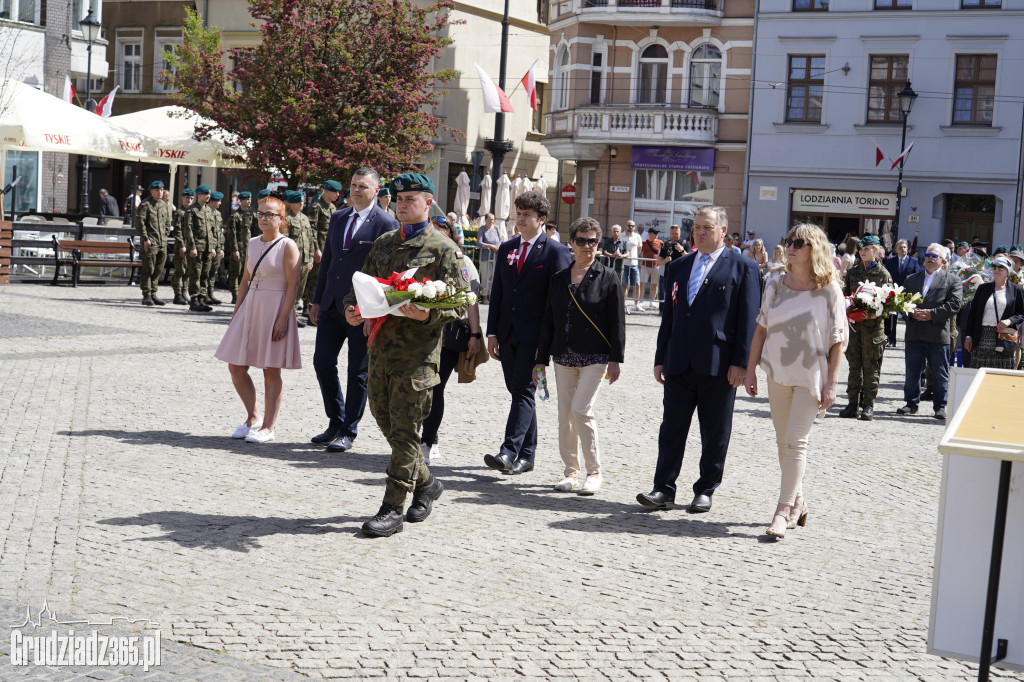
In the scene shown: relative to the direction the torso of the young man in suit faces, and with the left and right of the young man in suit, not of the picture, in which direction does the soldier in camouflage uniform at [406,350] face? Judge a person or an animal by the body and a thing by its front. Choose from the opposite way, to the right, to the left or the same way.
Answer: the same way

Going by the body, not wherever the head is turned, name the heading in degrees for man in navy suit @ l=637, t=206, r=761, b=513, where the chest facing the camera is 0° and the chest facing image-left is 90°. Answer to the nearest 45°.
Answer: approximately 45°

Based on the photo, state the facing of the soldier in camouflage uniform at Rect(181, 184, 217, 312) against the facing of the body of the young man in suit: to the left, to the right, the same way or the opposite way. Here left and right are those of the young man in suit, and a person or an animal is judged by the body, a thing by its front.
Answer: to the left

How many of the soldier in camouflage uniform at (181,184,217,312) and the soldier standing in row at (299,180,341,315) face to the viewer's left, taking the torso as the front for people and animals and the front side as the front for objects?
0

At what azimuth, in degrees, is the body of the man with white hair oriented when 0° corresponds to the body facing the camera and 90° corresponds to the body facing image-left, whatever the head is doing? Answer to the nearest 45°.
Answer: approximately 45°

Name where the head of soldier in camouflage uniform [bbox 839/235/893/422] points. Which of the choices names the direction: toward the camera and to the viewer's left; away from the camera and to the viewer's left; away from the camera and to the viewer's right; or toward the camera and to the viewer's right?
toward the camera and to the viewer's left

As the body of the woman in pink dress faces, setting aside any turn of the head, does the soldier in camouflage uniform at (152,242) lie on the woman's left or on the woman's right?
on the woman's right

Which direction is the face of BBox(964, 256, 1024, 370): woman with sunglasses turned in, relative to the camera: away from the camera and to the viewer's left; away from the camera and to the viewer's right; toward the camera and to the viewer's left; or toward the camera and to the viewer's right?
toward the camera and to the viewer's left

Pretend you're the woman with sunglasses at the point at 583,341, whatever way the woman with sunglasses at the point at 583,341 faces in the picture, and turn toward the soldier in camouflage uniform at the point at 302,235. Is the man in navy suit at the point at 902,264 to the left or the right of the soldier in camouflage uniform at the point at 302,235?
right

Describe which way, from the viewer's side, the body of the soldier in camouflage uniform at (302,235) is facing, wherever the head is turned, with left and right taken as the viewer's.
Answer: facing the viewer and to the right of the viewer

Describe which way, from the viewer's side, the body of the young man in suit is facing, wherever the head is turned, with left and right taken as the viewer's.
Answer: facing the viewer and to the left of the viewer

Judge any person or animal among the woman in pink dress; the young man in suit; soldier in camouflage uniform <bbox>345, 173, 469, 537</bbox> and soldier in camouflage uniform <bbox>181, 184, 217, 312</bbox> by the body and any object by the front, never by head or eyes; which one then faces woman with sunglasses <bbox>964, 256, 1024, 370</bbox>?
soldier in camouflage uniform <bbox>181, 184, 217, 312</bbox>

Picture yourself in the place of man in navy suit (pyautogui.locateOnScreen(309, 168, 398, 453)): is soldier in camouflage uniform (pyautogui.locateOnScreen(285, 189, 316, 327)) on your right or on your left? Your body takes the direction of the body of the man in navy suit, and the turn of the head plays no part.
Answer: on your right

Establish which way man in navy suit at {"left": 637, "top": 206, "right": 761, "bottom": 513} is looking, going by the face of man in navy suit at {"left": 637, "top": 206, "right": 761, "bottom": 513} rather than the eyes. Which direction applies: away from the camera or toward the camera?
toward the camera

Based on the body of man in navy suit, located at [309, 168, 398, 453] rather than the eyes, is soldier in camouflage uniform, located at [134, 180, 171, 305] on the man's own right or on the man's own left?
on the man's own right
